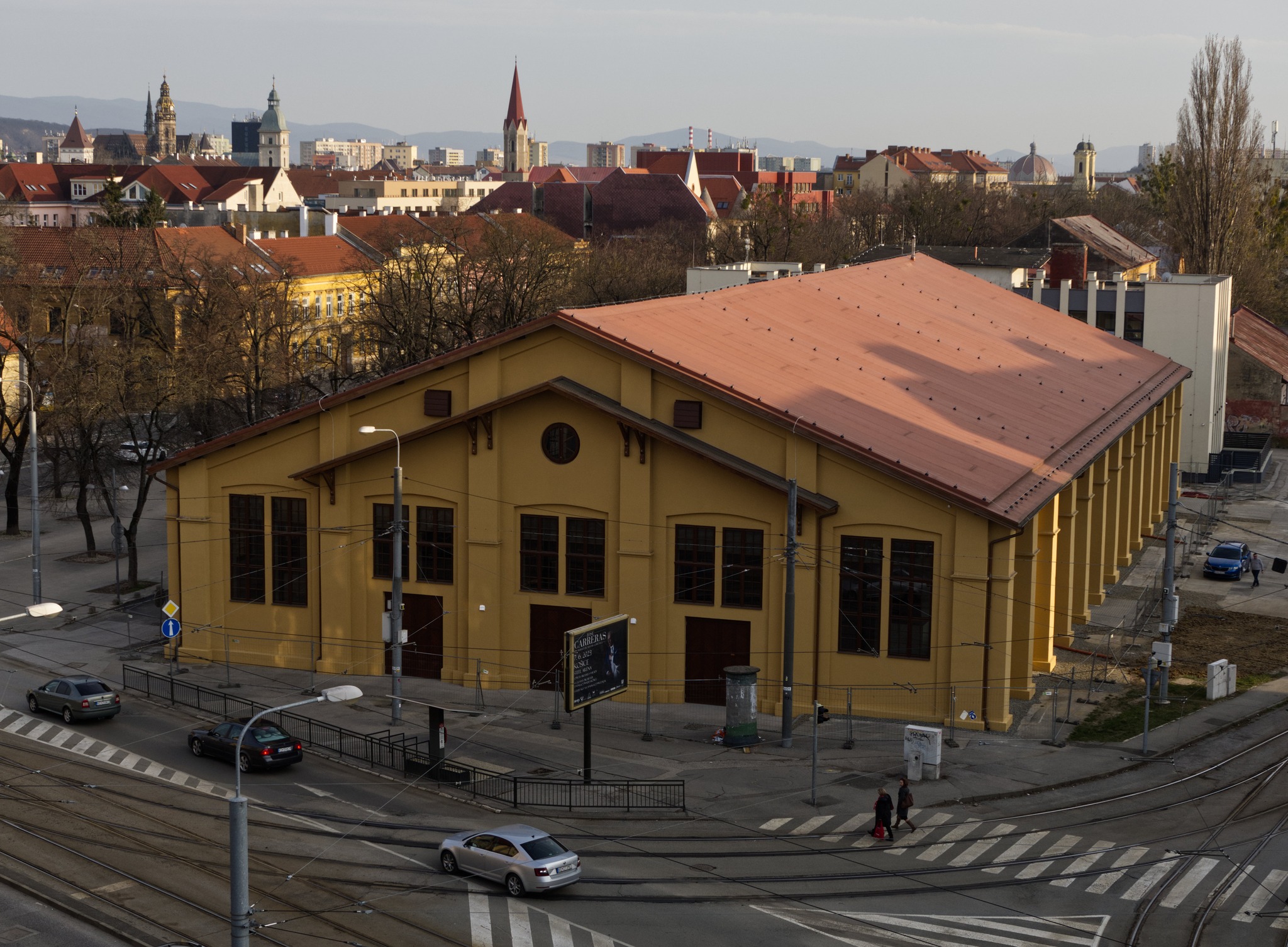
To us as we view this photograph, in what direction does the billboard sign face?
facing the viewer and to the right of the viewer

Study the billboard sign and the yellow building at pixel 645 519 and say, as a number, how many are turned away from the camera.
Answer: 0

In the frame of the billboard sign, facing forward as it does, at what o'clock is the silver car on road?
The silver car on road is roughly at 2 o'clock from the billboard sign.

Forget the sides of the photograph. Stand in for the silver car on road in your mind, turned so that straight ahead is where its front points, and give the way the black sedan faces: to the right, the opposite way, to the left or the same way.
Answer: the same way

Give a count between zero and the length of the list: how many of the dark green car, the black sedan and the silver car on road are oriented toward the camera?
0

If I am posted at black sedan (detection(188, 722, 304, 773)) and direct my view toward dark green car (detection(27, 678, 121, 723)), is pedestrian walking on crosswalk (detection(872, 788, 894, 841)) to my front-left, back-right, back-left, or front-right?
back-right

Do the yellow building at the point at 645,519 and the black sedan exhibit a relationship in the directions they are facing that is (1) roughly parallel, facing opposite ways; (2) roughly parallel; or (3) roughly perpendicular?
roughly perpendicular

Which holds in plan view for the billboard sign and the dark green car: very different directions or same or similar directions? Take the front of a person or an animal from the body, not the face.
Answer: very different directions

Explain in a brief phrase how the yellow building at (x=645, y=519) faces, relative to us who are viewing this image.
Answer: facing the viewer and to the left of the viewer
